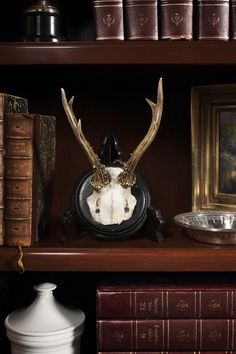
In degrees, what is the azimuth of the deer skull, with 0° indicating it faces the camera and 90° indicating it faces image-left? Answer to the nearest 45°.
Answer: approximately 0°

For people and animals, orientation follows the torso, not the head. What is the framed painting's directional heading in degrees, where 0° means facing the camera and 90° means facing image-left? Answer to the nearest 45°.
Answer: approximately 0°
